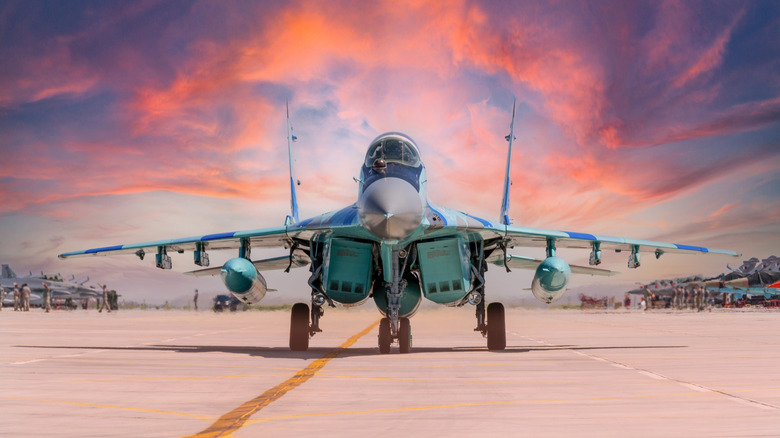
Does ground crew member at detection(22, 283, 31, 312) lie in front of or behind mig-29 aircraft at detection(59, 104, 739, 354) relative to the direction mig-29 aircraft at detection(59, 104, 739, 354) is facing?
behind

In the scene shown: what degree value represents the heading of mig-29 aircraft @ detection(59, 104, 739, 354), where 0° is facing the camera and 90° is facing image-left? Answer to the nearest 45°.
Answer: approximately 0°
